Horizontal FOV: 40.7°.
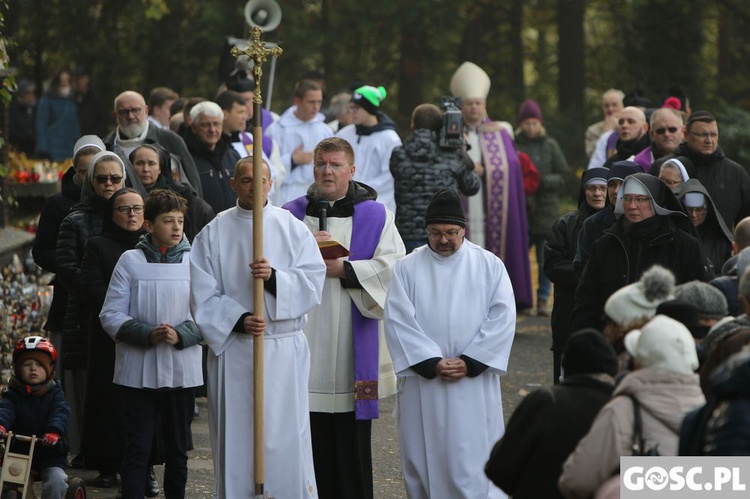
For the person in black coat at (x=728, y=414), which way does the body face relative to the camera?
away from the camera

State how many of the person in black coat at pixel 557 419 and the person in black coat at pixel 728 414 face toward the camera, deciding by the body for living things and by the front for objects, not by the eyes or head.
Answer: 0

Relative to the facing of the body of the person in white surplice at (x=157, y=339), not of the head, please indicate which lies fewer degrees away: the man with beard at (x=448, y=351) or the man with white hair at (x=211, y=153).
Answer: the man with beard

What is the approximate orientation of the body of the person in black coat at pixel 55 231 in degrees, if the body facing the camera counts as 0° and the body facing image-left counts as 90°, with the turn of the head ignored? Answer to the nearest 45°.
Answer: approximately 315°

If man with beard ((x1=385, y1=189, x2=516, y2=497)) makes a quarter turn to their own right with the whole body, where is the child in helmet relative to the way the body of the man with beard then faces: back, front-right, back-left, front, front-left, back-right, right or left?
front

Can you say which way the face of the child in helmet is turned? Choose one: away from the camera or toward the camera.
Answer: toward the camera

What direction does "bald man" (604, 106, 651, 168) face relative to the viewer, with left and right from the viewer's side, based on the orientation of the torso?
facing the viewer and to the left of the viewer

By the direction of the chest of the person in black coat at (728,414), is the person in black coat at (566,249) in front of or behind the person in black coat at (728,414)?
in front

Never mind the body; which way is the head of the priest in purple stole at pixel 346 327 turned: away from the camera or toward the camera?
toward the camera

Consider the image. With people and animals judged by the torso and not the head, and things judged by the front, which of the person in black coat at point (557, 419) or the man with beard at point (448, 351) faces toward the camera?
the man with beard

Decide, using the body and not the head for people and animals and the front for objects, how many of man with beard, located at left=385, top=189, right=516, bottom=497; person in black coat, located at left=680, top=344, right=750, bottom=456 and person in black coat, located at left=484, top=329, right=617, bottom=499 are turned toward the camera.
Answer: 1

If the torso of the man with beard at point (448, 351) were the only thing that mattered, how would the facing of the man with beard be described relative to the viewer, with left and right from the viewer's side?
facing the viewer

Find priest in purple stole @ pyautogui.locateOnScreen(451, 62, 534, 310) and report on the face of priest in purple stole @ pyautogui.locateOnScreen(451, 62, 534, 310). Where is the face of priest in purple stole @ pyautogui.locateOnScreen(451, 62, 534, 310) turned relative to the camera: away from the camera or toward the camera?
toward the camera
